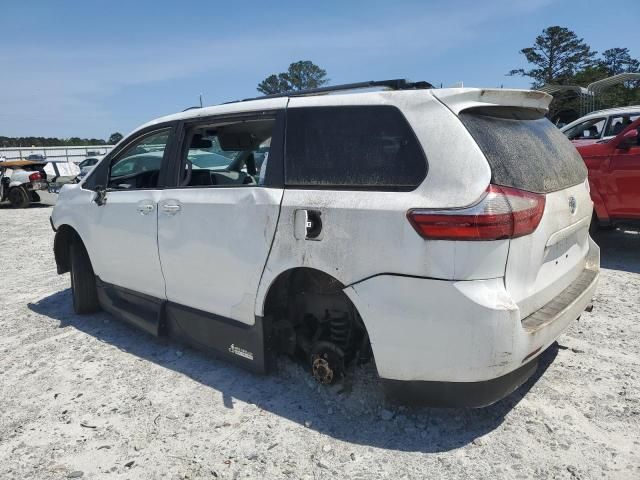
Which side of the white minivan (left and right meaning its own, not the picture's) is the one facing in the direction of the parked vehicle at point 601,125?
right

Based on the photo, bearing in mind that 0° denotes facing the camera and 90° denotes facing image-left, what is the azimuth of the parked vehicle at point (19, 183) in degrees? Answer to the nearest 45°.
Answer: approximately 135°

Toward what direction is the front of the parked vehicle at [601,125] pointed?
to the viewer's left

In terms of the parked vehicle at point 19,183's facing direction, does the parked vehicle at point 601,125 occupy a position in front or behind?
behind

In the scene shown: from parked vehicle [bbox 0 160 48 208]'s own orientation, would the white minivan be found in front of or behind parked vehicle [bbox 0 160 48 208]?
behind

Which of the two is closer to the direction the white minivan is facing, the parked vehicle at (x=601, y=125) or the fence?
the fence

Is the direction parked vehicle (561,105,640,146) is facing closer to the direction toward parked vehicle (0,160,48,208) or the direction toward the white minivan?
the parked vehicle

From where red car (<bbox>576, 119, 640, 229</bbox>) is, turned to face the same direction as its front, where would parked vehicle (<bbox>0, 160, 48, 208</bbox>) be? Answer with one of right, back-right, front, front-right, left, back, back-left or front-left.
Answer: front

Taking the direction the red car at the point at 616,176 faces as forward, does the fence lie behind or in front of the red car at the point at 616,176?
in front

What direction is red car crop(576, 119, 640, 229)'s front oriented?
to the viewer's left

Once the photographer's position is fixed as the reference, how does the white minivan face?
facing away from the viewer and to the left of the viewer

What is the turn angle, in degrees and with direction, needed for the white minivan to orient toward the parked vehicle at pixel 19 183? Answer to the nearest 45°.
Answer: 0° — it already faces it

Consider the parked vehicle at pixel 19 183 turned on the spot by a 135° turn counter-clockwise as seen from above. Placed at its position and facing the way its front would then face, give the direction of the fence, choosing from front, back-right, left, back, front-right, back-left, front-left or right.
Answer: back

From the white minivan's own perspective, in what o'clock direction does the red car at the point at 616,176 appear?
The red car is roughly at 3 o'clock from the white minivan.
